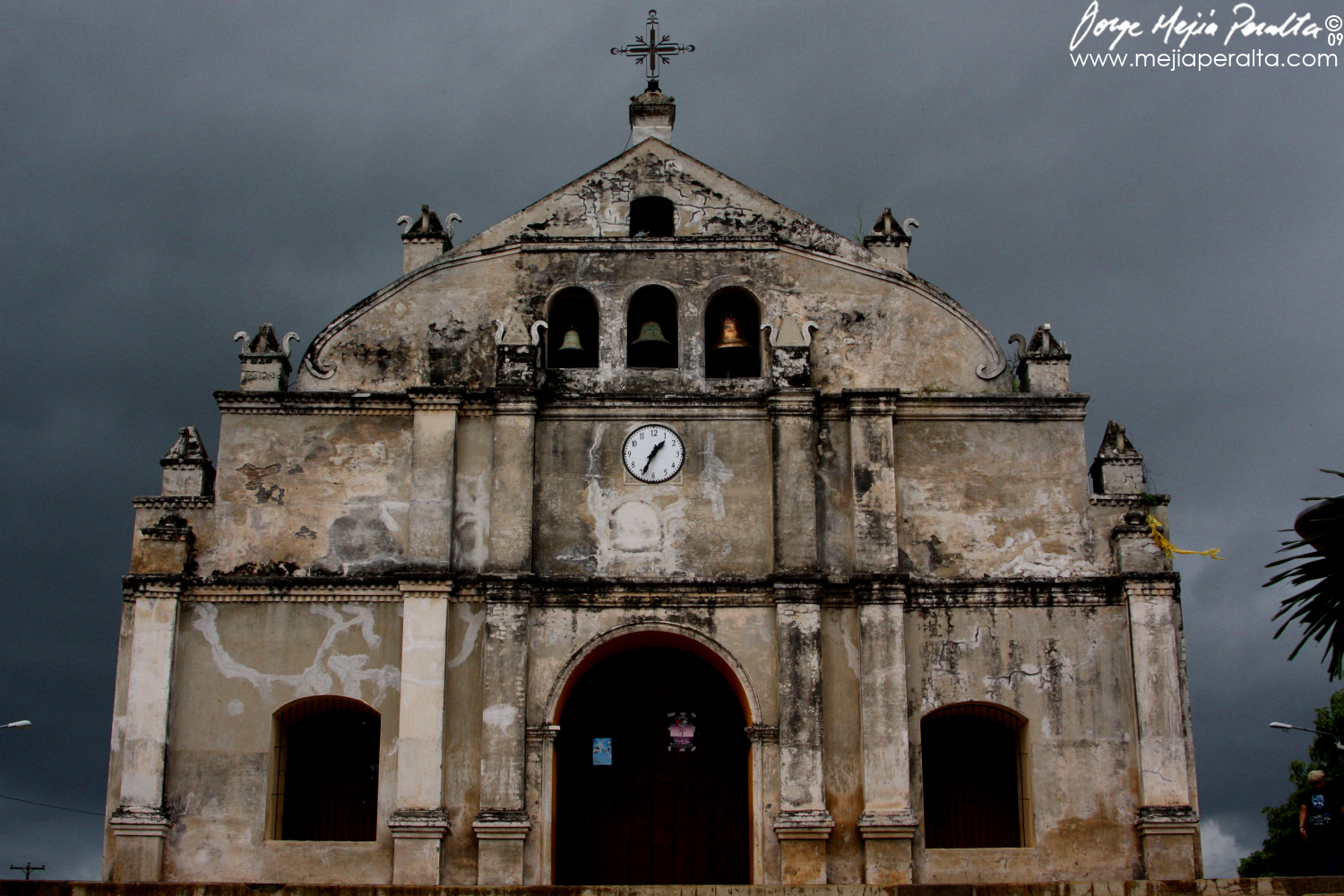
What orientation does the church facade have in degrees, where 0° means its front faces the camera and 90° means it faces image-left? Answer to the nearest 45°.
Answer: approximately 0°
